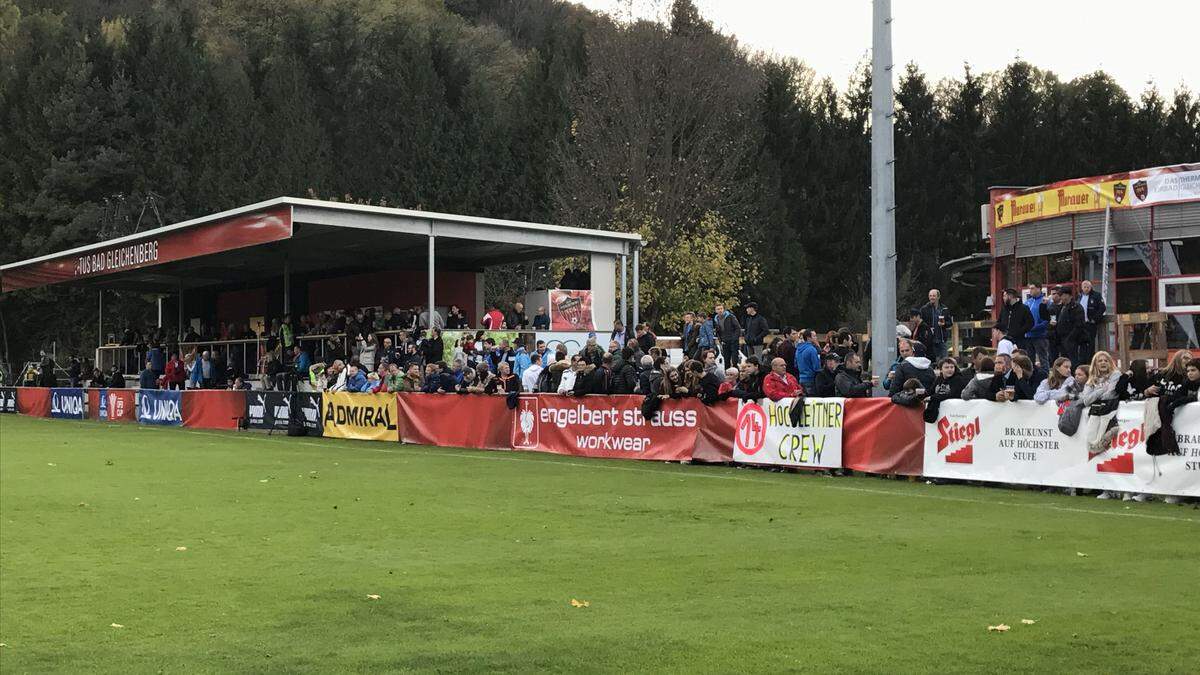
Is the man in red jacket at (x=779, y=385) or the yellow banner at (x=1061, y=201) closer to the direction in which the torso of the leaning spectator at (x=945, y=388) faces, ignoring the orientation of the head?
the man in red jacket

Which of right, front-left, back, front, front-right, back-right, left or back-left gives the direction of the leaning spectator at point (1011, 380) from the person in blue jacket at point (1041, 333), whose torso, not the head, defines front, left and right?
front-left

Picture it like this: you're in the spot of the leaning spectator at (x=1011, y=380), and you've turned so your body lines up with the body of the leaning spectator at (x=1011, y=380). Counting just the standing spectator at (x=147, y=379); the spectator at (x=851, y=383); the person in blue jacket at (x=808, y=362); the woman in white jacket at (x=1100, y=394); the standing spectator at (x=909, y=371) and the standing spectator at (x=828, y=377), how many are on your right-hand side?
5

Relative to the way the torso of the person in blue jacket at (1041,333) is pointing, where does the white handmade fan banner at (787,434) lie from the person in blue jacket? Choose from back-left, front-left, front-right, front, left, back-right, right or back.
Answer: front

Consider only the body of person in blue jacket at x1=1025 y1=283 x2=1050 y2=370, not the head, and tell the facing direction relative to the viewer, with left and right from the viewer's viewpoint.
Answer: facing the viewer and to the left of the viewer
